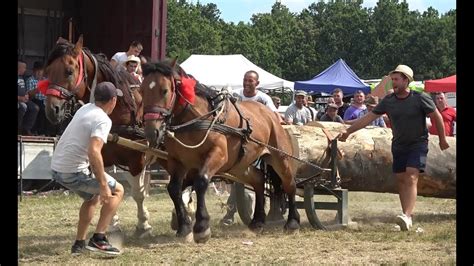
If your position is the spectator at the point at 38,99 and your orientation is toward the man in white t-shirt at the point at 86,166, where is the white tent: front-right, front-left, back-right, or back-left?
back-left

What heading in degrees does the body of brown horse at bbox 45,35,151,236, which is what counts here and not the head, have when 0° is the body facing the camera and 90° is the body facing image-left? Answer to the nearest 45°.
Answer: approximately 45°

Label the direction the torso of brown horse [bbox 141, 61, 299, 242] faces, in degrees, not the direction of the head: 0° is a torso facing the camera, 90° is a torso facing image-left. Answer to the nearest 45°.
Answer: approximately 45°

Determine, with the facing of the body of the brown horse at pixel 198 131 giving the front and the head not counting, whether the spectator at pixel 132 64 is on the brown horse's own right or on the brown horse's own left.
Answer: on the brown horse's own right

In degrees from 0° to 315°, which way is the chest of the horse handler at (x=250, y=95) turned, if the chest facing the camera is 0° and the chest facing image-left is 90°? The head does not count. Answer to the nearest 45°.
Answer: approximately 45°

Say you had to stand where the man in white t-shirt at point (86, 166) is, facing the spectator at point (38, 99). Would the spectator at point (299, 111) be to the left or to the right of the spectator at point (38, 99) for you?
right

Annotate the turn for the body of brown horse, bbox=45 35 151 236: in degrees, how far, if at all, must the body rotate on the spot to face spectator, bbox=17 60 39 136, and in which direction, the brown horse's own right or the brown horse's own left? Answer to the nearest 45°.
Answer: approximately 135° to the brown horse's own right

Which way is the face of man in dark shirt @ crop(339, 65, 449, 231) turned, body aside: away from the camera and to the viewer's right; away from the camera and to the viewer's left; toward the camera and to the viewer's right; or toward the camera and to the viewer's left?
toward the camera and to the viewer's left

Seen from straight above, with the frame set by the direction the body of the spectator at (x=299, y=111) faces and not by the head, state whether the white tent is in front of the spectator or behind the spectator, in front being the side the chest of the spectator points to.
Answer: behind

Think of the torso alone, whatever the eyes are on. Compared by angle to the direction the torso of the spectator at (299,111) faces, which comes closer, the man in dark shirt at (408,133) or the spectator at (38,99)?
the man in dark shirt

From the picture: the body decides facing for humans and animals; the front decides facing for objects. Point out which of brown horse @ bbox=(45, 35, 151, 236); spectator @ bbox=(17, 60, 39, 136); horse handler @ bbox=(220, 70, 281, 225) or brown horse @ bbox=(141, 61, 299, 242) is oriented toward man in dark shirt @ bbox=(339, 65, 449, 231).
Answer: spectator @ bbox=(17, 60, 39, 136)
